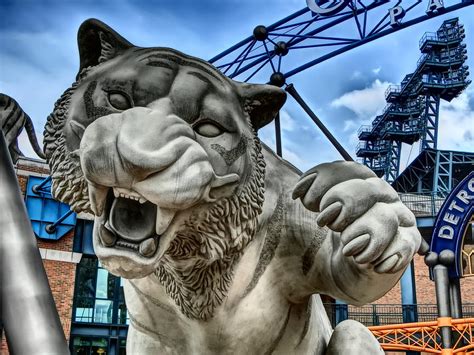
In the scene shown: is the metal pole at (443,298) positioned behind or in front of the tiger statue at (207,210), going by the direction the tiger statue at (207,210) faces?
behind

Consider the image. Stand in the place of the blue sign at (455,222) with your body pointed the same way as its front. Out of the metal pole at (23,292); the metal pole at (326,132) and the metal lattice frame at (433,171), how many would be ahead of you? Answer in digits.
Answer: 1

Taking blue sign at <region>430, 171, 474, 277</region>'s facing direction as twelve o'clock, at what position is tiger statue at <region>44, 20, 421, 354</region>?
The tiger statue is roughly at 12 o'clock from the blue sign.

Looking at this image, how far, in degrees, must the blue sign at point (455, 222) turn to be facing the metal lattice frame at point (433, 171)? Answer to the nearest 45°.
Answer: approximately 180°

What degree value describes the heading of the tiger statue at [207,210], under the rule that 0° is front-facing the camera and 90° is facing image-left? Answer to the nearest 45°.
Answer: approximately 45°

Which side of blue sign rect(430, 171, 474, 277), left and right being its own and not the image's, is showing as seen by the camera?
front

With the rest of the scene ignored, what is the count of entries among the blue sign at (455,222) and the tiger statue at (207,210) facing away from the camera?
0
